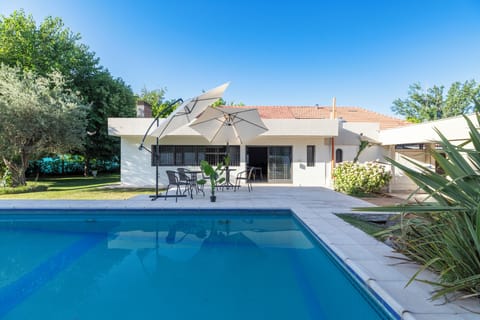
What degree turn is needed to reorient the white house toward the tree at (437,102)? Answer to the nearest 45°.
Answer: approximately 135° to its left

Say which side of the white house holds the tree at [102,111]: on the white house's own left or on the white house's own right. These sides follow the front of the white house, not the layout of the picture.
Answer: on the white house's own right

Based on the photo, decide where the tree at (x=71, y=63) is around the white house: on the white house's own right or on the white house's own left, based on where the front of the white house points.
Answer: on the white house's own right

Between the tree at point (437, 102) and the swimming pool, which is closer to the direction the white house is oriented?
the swimming pool

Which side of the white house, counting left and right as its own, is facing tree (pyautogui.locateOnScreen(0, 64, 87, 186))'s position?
right

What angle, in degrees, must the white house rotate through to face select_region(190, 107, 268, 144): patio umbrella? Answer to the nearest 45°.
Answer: approximately 45° to its right

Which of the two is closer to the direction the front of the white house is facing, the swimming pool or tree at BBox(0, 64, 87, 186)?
the swimming pool

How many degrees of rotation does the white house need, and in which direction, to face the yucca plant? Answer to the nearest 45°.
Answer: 0° — it already faces it

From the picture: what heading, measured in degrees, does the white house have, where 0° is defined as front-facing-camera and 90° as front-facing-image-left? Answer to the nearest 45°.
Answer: approximately 0°
